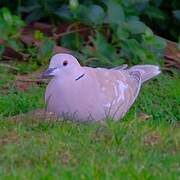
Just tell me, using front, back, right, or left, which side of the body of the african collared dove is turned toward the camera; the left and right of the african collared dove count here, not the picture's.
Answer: left
